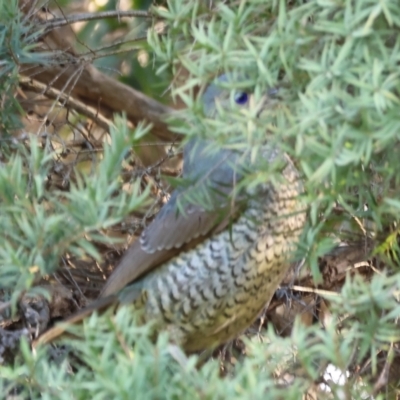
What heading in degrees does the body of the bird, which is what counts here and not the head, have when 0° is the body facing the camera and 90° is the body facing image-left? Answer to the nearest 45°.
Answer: approximately 270°

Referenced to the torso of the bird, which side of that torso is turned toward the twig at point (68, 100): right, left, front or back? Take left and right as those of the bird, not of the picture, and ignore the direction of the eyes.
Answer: back
